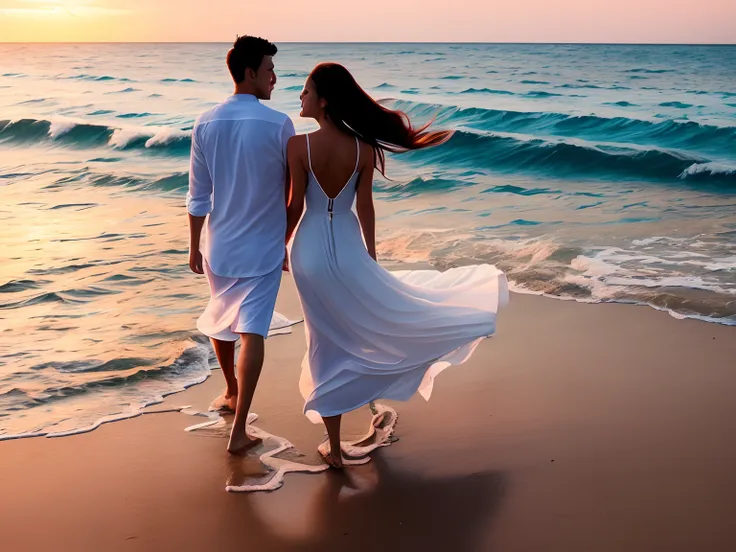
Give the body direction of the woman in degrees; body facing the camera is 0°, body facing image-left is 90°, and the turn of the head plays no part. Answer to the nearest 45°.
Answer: approximately 180°

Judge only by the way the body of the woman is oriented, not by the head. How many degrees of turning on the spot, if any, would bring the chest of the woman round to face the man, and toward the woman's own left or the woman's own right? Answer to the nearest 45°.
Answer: approximately 45° to the woman's own left

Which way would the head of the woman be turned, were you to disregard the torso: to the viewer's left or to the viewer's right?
to the viewer's left
